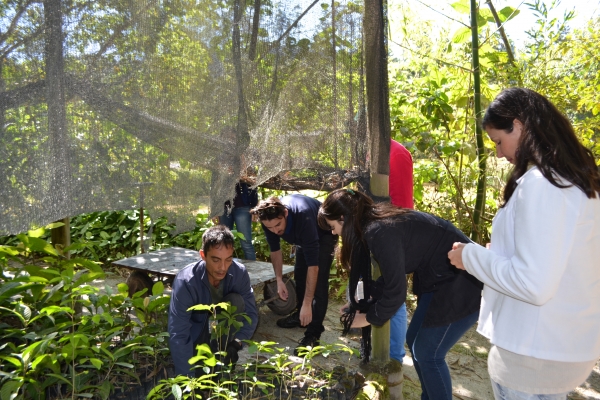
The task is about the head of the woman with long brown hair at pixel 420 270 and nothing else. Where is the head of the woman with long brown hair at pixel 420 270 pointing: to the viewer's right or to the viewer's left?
to the viewer's left

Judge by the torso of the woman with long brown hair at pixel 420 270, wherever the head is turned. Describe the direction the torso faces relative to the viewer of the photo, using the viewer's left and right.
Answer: facing to the left of the viewer

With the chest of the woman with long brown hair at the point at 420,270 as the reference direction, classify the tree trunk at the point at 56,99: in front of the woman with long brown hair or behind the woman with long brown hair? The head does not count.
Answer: in front

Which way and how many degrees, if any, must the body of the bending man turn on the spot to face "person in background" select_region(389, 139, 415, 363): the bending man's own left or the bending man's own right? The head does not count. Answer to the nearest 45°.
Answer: approximately 135° to the bending man's own left

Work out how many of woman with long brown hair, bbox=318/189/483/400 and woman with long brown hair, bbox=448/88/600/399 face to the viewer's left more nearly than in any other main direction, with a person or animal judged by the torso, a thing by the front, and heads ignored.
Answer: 2

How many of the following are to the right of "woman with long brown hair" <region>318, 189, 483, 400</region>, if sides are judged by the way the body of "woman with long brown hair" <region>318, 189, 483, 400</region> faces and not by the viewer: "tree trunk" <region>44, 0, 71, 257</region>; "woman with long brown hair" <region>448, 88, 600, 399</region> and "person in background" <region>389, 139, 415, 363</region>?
1

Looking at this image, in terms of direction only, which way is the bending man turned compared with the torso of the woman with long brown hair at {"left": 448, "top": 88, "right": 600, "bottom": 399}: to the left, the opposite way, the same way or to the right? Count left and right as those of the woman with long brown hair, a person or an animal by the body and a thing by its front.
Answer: to the left

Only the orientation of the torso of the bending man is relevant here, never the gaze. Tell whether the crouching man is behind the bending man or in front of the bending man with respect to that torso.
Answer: in front

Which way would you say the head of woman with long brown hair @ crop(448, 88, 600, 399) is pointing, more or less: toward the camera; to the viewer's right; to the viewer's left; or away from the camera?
to the viewer's left

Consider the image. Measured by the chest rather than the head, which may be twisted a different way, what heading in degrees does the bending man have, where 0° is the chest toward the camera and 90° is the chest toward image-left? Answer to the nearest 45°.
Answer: approximately 45°

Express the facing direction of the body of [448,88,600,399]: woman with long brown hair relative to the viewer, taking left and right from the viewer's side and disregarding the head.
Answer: facing to the left of the viewer

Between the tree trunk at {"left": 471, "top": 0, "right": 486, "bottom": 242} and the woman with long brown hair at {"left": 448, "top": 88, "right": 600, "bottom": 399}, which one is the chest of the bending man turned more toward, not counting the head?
the woman with long brown hair

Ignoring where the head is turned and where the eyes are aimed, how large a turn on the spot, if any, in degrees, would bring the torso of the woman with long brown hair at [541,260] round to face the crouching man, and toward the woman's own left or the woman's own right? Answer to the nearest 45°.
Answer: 0° — they already face them

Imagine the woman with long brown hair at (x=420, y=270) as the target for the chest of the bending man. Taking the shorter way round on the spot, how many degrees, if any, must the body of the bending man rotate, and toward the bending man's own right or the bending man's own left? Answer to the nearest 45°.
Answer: approximately 90° to the bending man's own left
